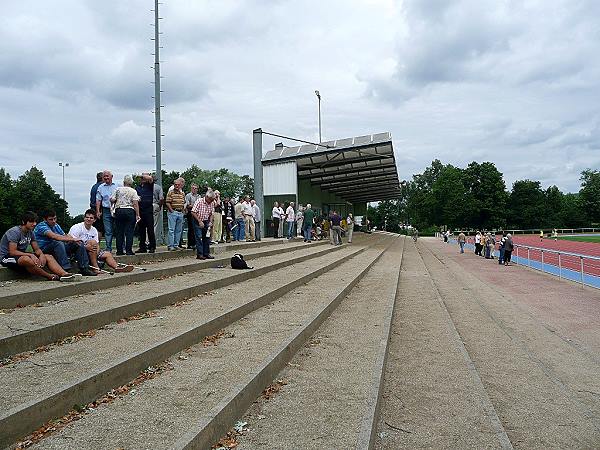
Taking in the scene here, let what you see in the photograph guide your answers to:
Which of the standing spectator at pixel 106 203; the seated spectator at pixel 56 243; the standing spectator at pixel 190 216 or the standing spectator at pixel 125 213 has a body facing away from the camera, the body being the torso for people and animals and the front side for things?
the standing spectator at pixel 125 213

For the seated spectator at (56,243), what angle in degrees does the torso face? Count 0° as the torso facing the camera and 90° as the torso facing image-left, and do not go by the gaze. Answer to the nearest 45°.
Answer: approximately 315°

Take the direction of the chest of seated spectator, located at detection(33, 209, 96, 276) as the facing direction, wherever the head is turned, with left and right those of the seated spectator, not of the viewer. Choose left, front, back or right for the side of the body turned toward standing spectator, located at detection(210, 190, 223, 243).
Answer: left

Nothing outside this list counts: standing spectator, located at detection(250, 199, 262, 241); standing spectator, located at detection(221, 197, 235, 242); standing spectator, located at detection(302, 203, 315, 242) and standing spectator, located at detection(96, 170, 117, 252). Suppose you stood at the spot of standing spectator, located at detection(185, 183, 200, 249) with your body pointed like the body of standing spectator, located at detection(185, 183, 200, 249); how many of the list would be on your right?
1

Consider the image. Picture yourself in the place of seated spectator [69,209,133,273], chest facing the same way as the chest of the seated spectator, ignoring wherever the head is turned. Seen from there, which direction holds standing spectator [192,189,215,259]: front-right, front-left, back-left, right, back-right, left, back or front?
left

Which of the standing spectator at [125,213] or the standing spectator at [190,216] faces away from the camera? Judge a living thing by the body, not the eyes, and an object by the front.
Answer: the standing spectator at [125,213]

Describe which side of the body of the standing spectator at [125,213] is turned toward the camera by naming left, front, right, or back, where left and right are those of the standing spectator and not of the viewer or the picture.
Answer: back

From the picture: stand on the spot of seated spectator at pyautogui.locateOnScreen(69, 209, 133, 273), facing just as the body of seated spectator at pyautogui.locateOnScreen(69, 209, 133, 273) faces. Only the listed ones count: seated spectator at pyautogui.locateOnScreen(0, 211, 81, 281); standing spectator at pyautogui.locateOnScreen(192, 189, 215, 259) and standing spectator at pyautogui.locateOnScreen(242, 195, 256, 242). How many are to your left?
2

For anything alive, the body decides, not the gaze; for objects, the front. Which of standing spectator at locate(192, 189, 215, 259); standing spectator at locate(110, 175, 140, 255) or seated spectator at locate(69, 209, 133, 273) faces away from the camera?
standing spectator at locate(110, 175, 140, 255)

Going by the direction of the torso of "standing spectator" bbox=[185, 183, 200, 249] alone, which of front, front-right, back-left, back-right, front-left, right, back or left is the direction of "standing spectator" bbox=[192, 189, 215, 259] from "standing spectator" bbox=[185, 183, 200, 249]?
front-right
